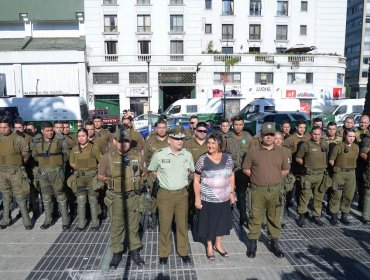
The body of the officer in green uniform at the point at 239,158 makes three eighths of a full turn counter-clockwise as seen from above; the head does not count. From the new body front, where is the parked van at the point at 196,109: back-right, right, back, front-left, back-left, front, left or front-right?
front-left

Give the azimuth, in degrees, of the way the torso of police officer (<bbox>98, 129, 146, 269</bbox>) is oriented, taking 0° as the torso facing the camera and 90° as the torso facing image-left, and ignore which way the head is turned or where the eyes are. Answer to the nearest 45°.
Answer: approximately 0°

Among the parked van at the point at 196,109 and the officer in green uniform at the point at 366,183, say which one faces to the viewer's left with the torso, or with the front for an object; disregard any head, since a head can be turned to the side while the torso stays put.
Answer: the parked van

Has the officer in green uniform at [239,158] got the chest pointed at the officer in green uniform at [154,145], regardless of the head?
no

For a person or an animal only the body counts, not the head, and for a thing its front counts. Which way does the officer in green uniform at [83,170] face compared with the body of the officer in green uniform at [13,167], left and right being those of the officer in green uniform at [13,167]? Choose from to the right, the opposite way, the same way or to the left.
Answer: the same way

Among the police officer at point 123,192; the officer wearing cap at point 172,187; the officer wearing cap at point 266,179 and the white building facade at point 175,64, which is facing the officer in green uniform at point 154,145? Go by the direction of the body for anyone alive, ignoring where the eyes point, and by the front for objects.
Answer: the white building facade

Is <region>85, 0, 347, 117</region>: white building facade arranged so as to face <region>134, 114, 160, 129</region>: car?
yes

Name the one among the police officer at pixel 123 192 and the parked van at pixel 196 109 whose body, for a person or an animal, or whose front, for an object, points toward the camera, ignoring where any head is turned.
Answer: the police officer

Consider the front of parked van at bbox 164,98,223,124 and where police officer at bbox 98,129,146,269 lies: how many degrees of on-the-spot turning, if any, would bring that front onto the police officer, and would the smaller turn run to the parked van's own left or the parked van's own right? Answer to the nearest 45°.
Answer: approximately 90° to the parked van's own left

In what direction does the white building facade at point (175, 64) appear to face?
toward the camera

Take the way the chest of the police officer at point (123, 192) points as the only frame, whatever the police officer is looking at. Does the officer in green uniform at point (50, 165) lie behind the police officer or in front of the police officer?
behind

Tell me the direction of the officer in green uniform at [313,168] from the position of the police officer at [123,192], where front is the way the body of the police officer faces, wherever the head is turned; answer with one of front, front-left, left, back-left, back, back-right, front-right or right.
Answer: left

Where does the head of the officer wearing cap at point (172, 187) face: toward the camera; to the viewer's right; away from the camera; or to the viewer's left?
toward the camera

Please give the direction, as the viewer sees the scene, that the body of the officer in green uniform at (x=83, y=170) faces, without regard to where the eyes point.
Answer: toward the camera

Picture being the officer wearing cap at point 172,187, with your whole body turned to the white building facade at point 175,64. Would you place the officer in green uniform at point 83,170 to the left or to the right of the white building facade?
left

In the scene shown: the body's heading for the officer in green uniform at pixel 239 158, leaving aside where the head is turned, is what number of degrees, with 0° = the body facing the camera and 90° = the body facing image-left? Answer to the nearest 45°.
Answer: approximately 0°

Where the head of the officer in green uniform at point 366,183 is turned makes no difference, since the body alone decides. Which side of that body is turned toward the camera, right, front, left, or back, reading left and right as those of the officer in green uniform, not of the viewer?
front

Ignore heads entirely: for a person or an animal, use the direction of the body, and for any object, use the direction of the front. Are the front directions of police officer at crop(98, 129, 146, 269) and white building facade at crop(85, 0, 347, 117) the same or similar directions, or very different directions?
same or similar directions

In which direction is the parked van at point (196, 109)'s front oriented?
to the viewer's left

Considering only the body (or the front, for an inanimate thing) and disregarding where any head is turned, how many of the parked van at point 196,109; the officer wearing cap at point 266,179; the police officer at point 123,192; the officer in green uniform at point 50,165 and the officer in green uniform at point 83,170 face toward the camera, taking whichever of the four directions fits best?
4
